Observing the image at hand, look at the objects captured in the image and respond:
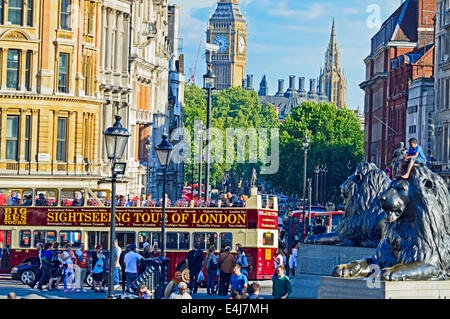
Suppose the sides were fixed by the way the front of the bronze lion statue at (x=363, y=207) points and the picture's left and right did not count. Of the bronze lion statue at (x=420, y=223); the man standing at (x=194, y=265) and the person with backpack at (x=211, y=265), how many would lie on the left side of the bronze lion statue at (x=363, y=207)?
1

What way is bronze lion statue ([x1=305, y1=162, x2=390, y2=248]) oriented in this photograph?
to the viewer's left

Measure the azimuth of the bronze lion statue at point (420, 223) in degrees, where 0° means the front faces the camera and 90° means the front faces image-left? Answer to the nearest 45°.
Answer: approximately 45°

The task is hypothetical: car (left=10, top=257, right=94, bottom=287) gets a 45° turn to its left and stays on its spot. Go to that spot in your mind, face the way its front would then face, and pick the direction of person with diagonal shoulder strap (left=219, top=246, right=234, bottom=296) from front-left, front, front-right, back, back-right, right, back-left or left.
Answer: left

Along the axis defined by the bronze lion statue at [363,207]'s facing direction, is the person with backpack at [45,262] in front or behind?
in front

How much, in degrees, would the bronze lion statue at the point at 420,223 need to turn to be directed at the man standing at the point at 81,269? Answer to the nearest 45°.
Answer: approximately 90° to its right

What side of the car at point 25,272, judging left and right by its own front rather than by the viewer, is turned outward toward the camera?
left
